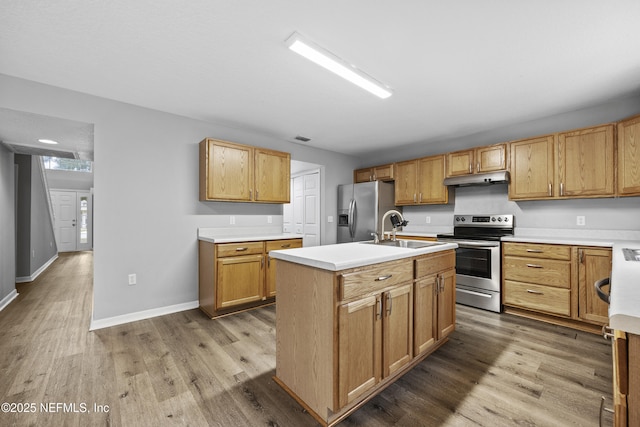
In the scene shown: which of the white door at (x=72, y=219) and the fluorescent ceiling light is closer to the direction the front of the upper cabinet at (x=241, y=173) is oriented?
the fluorescent ceiling light

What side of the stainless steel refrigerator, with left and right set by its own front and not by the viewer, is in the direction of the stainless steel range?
left

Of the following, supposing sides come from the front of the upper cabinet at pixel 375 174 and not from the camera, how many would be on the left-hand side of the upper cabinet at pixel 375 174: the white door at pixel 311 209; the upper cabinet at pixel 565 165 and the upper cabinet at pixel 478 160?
2

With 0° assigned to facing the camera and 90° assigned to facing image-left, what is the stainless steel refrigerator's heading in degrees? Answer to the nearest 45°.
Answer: approximately 45°

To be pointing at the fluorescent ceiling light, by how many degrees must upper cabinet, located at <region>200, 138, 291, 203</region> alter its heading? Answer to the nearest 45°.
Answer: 0° — it already faces it

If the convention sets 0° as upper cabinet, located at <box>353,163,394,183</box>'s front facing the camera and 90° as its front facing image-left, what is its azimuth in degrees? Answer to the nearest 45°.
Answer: approximately 45°

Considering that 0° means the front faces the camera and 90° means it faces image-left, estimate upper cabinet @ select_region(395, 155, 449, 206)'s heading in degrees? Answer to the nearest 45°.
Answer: approximately 45°

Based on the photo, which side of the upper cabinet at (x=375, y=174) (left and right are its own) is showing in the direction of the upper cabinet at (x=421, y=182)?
left
